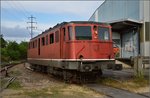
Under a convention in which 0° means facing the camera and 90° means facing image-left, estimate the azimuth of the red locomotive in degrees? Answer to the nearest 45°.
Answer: approximately 315°

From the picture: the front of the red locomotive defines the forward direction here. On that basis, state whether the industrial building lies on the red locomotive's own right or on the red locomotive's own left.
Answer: on the red locomotive's own left
